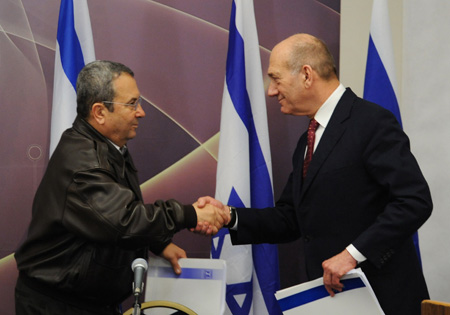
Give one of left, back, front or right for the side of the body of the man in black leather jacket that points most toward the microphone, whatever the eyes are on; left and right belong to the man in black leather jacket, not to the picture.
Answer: right

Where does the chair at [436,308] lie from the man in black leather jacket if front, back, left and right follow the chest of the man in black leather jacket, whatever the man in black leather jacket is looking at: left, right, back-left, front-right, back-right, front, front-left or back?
front-right

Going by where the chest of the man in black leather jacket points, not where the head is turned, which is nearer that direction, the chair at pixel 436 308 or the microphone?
the chair

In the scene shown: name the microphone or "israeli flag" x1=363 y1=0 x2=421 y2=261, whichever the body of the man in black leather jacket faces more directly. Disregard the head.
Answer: the israeli flag

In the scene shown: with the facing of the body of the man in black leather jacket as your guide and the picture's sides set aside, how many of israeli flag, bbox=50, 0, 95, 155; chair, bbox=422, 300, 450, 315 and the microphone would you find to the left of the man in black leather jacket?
1

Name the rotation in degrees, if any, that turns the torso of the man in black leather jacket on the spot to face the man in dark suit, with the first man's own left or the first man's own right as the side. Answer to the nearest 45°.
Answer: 0° — they already face them

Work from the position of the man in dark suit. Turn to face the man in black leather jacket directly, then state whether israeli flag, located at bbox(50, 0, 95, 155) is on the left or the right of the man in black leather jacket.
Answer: right

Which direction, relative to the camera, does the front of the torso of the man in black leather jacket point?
to the viewer's right

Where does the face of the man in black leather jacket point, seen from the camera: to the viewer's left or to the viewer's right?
to the viewer's right

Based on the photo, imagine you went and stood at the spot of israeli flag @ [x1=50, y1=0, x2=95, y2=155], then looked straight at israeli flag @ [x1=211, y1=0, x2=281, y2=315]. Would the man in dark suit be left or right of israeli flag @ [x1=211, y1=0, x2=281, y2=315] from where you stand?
right

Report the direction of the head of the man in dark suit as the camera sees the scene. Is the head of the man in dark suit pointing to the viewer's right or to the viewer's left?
to the viewer's left

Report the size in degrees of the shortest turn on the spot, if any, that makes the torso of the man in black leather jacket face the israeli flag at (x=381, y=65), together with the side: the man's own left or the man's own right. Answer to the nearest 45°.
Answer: approximately 45° to the man's own left
